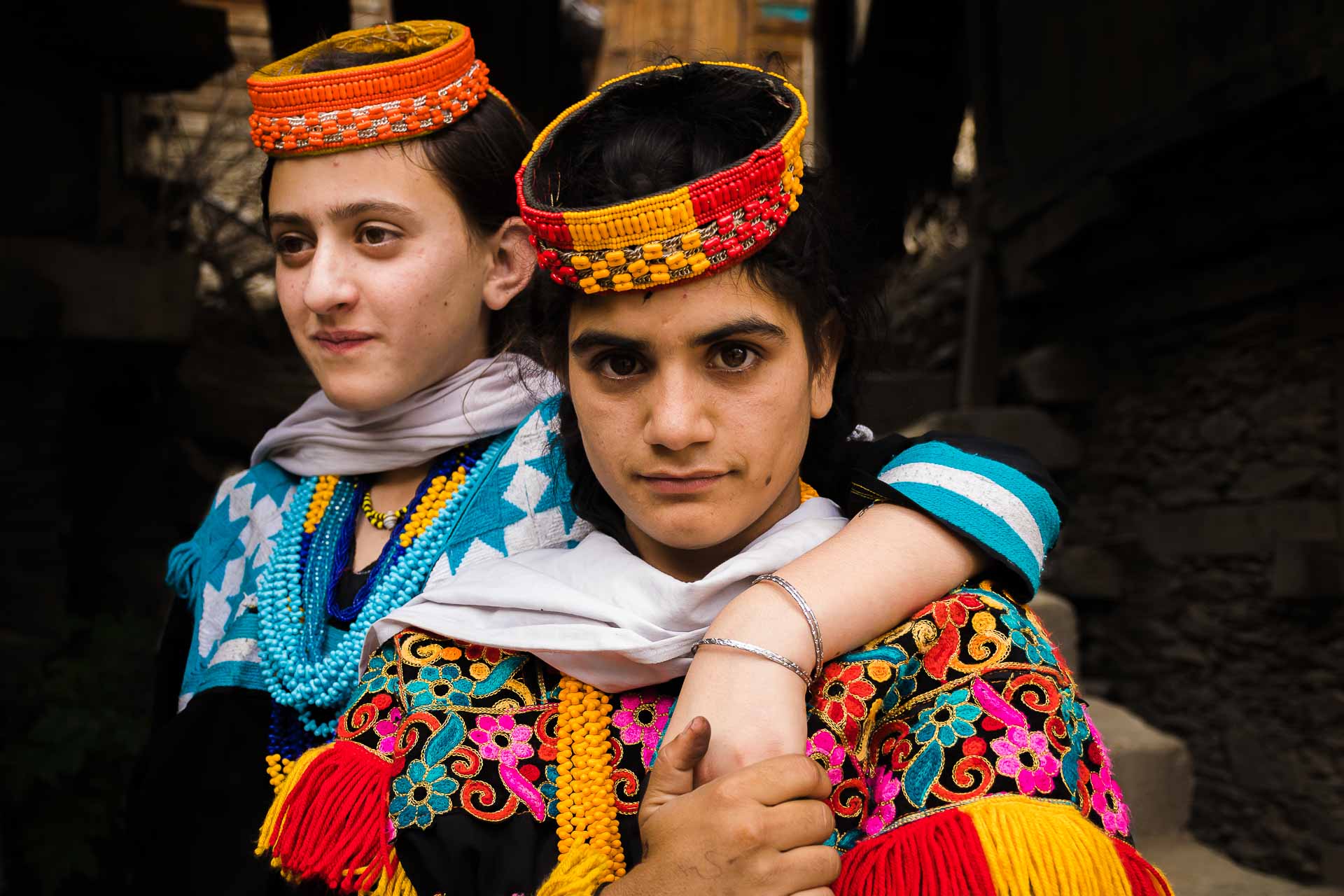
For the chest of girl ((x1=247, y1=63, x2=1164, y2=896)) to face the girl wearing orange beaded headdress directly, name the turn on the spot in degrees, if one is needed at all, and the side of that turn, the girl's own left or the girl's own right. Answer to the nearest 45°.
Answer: approximately 135° to the girl's own right

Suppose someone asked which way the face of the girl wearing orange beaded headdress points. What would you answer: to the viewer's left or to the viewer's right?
to the viewer's left

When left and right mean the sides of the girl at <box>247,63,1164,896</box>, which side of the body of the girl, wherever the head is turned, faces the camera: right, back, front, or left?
front
